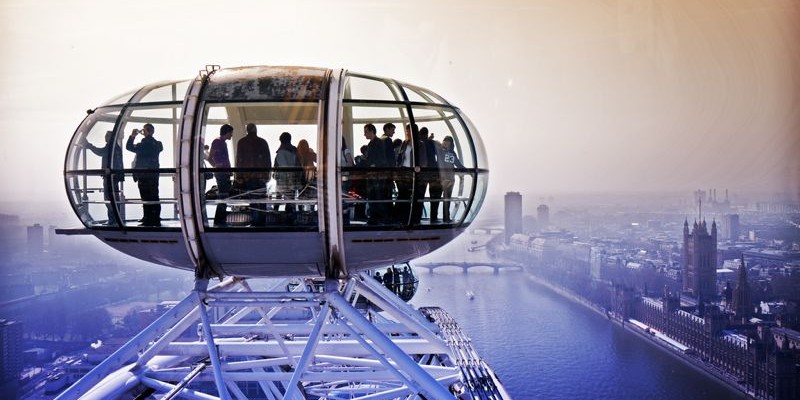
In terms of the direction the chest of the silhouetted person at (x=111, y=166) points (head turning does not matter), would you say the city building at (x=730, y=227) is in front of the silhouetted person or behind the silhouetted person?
behind

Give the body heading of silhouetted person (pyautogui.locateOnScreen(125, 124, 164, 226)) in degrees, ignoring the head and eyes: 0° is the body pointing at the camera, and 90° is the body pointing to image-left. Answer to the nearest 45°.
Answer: approximately 135°

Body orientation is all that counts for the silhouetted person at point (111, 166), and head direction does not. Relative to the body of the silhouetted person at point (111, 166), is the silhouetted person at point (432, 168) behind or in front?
behind

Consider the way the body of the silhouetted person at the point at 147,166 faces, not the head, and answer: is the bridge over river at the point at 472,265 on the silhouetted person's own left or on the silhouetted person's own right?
on the silhouetted person's own right

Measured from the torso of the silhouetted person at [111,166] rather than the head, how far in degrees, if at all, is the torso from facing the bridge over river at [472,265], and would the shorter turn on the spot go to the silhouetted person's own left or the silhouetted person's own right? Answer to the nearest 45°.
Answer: approximately 135° to the silhouetted person's own right

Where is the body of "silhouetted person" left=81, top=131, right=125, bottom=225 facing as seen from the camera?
to the viewer's left

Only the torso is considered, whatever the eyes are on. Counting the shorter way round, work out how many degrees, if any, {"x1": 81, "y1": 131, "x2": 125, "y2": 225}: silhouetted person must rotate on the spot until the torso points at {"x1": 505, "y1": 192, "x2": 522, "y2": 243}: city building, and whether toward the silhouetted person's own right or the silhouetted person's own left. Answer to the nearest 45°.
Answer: approximately 135° to the silhouetted person's own right
